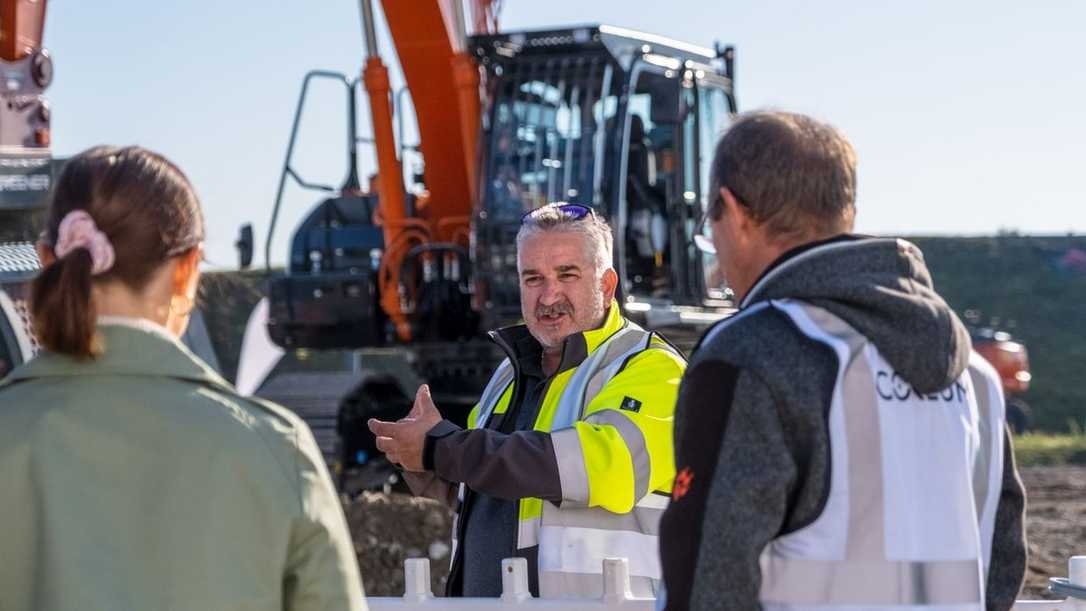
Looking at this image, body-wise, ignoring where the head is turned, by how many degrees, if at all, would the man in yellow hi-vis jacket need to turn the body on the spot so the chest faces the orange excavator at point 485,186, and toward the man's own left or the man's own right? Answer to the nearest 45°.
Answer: approximately 135° to the man's own right

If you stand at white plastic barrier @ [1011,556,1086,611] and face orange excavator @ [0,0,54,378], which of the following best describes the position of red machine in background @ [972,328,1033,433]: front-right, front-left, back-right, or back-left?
front-right

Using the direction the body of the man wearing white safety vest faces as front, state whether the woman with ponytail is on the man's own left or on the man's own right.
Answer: on the man's own left

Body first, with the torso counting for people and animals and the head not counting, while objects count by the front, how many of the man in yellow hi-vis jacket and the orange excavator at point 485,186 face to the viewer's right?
0

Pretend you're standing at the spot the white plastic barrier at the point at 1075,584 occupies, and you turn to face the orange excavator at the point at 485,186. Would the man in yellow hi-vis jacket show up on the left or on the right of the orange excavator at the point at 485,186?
left

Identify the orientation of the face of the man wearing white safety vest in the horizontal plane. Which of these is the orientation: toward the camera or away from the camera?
away from the camera

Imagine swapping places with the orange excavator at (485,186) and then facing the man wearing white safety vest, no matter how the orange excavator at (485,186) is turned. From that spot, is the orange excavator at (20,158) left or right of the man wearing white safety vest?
right

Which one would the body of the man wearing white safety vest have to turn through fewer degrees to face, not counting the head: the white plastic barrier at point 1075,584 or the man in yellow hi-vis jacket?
the man in yellow hi-vis jacket

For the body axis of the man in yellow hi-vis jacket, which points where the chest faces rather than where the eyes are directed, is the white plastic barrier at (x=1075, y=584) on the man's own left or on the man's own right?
on the man's own left

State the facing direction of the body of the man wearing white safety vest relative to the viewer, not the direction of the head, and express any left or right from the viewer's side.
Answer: facing away from the viewer and to the left of the viewer

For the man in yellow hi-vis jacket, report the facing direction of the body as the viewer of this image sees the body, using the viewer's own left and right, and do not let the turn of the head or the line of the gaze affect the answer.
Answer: facing the viewer and to the left of the viewer

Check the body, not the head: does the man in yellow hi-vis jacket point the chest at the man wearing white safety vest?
no

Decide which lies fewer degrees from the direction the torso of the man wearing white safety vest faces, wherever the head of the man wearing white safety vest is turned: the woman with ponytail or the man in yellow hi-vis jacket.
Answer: the man in yellow hi-vis jacket

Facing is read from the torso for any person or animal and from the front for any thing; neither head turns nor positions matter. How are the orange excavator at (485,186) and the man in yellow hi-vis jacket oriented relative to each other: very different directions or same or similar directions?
same or similar directions

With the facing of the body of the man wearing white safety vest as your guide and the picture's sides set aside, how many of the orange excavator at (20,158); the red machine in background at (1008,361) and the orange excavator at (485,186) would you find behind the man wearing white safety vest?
0

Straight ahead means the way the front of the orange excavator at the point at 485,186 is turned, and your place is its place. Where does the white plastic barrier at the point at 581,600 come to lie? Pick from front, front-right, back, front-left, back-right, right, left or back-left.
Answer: front-left

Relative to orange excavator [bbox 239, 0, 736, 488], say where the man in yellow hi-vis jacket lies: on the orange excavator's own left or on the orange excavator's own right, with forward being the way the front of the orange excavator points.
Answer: on the orange excavator's own left
